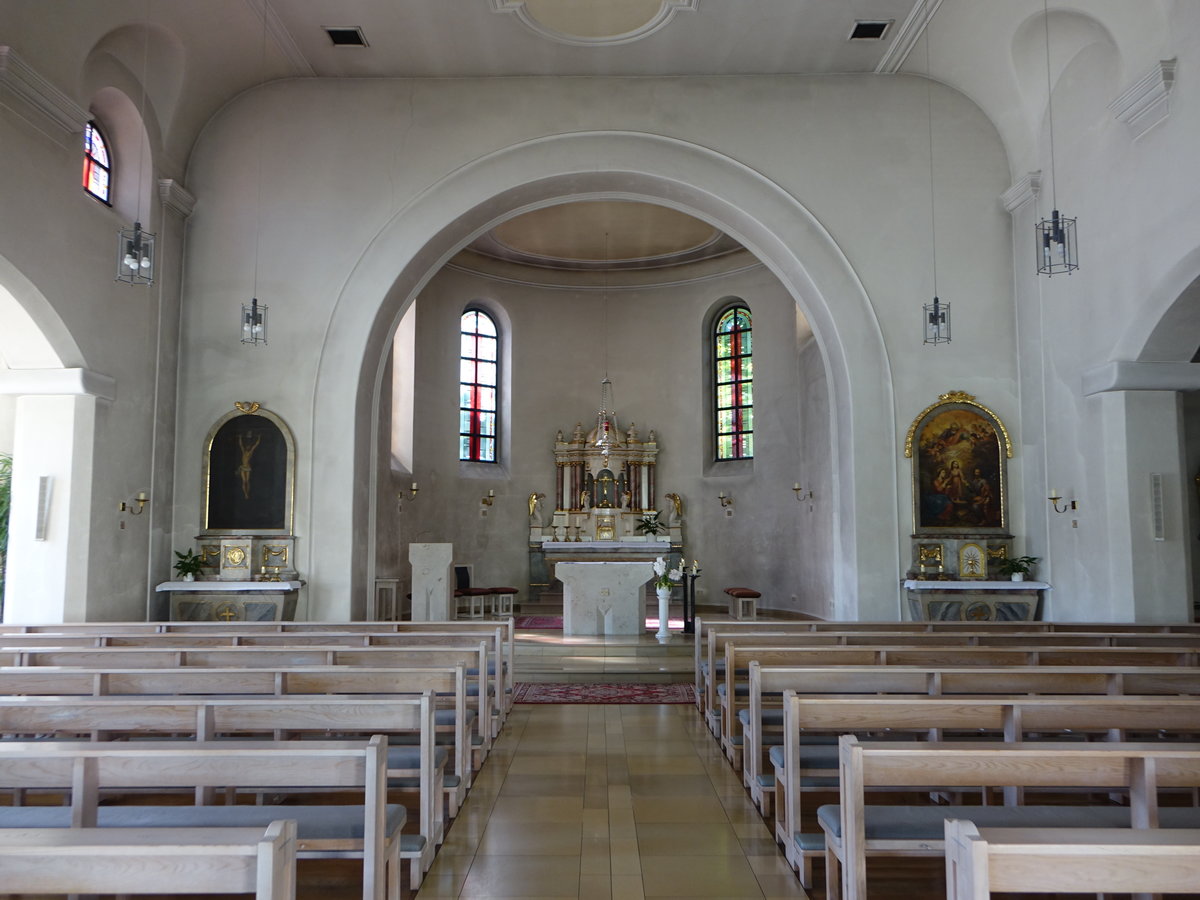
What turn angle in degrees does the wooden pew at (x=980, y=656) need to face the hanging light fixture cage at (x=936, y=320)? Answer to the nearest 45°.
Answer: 0° — it already faces it

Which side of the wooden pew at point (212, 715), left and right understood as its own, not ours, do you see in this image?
back

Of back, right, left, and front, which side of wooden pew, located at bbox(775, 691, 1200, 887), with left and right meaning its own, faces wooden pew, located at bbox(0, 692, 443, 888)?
left

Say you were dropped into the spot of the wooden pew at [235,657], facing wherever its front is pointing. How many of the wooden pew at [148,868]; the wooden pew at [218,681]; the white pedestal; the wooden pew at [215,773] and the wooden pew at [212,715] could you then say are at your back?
4

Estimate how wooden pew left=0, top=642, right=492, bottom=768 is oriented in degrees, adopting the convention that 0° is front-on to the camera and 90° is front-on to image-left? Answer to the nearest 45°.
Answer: approximately 180°

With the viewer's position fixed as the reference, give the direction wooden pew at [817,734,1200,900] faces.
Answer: facing away from the viewer

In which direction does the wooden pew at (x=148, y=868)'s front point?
away from the camera

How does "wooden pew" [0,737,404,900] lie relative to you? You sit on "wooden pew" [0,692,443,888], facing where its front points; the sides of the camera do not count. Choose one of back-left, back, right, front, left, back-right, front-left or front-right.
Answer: back

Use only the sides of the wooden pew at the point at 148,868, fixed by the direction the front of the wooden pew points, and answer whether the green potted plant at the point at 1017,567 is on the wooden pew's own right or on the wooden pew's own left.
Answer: on the wooden pew's own right

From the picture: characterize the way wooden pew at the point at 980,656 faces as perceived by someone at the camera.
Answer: facing away from the viewer

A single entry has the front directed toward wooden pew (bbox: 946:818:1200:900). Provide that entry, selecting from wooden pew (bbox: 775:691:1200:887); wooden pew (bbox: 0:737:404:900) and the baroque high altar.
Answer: the baroque high altar

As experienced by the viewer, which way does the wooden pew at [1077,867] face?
facing away from the viewer

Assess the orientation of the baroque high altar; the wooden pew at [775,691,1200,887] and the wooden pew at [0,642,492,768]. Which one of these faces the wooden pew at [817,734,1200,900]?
the baroque high altar
